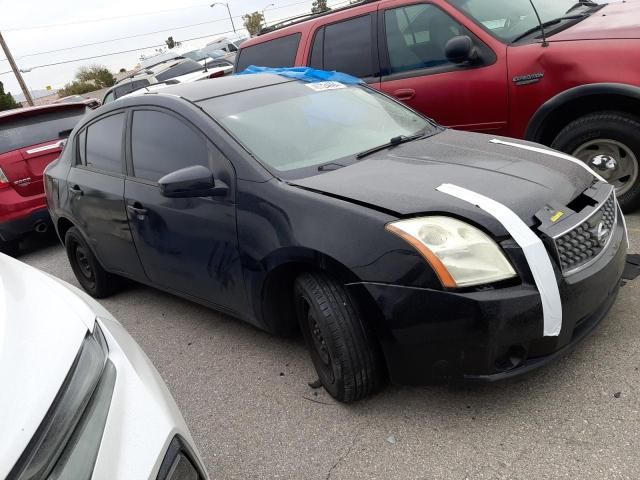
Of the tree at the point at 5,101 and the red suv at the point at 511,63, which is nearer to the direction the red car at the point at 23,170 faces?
the tree

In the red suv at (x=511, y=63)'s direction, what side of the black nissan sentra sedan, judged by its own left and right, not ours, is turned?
left

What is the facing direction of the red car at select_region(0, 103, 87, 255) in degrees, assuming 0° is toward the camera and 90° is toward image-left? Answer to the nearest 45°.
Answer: approximately 135°

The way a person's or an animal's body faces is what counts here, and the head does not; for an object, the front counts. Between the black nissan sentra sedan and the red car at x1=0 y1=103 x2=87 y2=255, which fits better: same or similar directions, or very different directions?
very different directions

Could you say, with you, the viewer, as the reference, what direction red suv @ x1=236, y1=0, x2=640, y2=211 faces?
facing the viewer and to the right of the viewer

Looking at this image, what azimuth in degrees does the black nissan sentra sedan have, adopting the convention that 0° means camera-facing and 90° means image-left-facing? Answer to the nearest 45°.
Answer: approximately 315°

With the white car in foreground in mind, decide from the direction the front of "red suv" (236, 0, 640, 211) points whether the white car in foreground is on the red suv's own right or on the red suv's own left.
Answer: on the red suv's own right

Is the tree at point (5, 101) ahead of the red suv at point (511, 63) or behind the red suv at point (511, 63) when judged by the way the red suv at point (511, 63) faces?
behind

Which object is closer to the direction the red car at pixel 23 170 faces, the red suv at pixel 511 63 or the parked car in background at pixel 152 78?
the parked car in background

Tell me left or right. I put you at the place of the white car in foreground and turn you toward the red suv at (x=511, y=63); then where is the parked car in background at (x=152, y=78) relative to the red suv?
left

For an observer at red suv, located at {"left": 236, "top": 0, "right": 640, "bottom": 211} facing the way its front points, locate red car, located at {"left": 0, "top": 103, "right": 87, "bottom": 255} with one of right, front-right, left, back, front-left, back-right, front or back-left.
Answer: back-right
